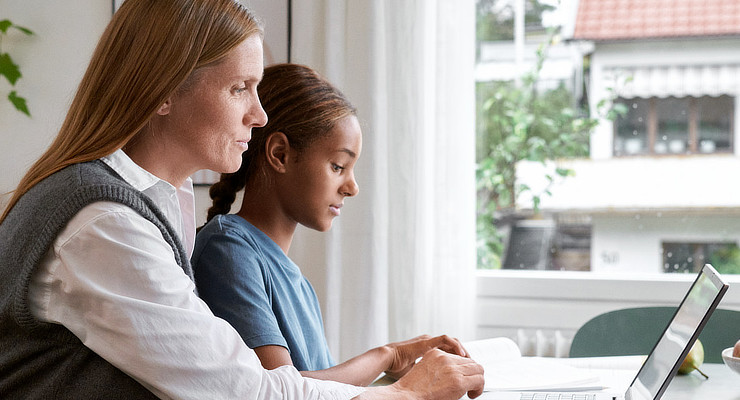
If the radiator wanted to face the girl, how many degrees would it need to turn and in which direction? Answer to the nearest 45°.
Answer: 0° — it already faces them

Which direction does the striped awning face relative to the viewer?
toward the camera

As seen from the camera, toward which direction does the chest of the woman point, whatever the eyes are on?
to the viewer's right

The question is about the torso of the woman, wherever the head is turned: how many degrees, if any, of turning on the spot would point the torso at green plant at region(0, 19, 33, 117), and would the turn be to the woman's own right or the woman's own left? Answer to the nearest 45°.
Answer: approximately 90° to the woman's own left

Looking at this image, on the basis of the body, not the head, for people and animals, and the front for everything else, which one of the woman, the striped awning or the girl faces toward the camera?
the striped awning

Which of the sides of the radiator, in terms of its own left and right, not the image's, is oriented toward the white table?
front

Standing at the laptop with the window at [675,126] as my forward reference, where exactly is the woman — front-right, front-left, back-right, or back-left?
back-left

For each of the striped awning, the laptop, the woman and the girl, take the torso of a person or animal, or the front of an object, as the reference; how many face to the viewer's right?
2

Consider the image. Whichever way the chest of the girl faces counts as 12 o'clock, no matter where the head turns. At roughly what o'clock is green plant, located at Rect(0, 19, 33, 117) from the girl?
The green plant is roughly at 8 o'clock from the girl.

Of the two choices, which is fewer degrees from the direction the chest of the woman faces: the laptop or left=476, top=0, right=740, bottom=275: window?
the laptop

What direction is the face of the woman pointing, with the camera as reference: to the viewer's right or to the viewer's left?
to the viewer's right

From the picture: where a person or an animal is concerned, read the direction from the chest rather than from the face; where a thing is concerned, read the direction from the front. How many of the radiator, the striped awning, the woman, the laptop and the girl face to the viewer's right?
2

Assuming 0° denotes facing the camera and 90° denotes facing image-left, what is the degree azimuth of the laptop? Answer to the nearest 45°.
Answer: approximately 90°

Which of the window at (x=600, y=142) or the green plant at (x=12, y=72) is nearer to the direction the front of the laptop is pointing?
the green plant

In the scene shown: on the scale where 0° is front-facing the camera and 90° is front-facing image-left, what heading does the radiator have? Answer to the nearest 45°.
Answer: approximately 0°

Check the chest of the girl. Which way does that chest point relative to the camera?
to the viewer's right

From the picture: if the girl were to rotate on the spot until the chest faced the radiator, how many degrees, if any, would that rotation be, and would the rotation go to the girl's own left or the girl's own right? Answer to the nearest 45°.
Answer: approximately 45° to the girl's own left

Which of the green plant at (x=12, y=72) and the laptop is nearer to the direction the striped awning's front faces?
the laptop

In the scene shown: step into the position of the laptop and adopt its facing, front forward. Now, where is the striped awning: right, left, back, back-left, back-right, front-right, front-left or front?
right
